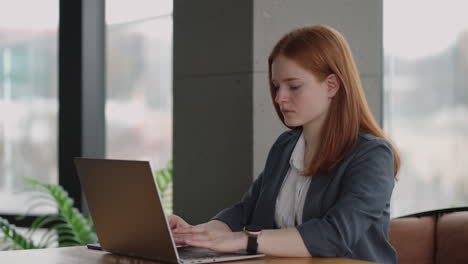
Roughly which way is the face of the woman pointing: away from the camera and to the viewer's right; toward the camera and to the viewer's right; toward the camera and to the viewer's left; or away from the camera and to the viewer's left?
toward the camera and to the viewer's left

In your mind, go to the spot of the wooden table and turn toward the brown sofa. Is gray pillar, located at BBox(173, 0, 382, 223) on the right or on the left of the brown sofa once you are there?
left

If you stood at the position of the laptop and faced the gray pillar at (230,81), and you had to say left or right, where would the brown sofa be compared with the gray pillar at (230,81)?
right

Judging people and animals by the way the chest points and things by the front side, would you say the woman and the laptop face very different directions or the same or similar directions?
very different directions

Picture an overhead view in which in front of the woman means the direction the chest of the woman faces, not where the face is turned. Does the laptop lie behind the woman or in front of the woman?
in front

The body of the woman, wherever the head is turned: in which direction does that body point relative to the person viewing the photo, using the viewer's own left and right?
facing the viewer and to the left of the viewer

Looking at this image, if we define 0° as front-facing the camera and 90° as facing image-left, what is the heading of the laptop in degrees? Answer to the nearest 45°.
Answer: approximately 225°
